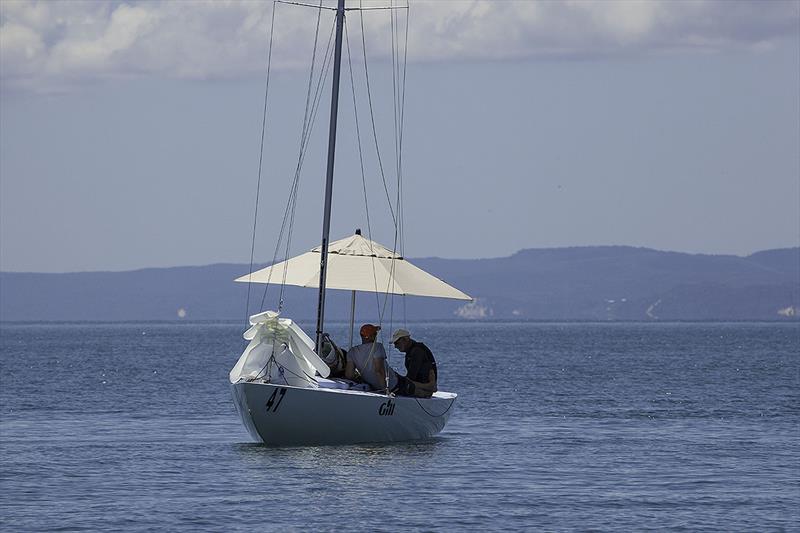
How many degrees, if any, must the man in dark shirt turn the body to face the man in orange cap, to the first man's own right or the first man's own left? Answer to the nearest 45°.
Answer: approximately 45° to the first man's own left

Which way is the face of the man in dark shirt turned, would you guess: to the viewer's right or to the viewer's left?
to the viewer's left

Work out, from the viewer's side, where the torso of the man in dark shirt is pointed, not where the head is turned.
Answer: to the viewer's left
